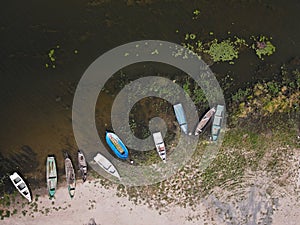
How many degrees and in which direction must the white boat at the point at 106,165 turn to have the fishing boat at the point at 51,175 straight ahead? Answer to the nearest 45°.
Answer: approximately 135° to its right

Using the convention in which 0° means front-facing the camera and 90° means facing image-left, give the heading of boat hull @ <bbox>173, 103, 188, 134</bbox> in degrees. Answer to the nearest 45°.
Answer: approximately 0°

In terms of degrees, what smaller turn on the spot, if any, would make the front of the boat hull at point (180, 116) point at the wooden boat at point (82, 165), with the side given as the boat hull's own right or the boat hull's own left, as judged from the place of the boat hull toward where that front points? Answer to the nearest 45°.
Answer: approximately 90° to the boat hull's own right

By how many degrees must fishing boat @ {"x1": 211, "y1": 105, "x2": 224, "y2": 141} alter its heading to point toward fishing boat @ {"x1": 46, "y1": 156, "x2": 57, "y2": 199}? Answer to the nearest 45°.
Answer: approximately 90° to its right

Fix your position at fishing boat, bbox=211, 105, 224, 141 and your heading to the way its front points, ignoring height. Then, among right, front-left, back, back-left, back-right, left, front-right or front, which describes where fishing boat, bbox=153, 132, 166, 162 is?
right

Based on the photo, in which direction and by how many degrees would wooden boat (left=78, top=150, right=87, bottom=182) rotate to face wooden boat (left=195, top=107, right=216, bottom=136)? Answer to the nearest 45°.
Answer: approximately 90° to its left

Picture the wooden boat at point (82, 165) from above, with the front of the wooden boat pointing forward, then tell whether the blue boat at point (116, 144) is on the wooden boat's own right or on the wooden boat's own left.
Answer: on the wooden boat's own left

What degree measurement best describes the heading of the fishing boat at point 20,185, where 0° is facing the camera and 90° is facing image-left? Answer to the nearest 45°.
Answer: approximately 315°

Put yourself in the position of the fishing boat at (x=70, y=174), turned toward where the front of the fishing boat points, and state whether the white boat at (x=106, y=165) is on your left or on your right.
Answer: on your left

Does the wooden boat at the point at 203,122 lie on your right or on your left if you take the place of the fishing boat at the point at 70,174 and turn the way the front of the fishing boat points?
on your left
